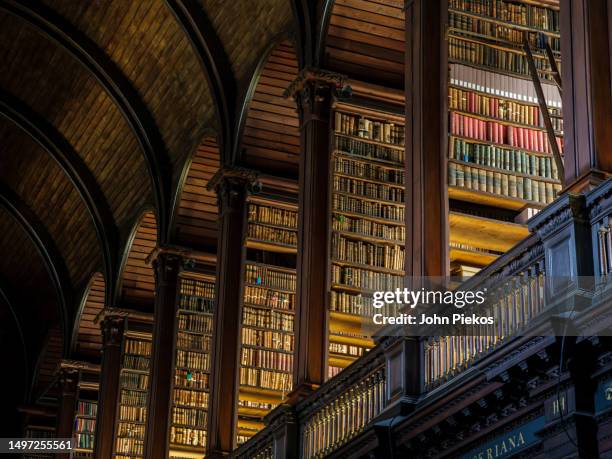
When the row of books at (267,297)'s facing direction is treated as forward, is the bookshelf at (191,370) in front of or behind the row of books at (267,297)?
behind

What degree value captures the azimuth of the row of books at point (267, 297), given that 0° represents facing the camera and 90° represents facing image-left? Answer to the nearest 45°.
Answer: approximately 315°

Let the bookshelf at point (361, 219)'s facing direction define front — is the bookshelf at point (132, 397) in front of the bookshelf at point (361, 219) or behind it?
behind

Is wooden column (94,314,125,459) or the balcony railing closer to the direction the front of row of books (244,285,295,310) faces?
the balcony railing

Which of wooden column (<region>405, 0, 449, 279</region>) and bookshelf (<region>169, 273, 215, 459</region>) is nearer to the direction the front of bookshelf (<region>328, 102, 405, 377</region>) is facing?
the wooden column
